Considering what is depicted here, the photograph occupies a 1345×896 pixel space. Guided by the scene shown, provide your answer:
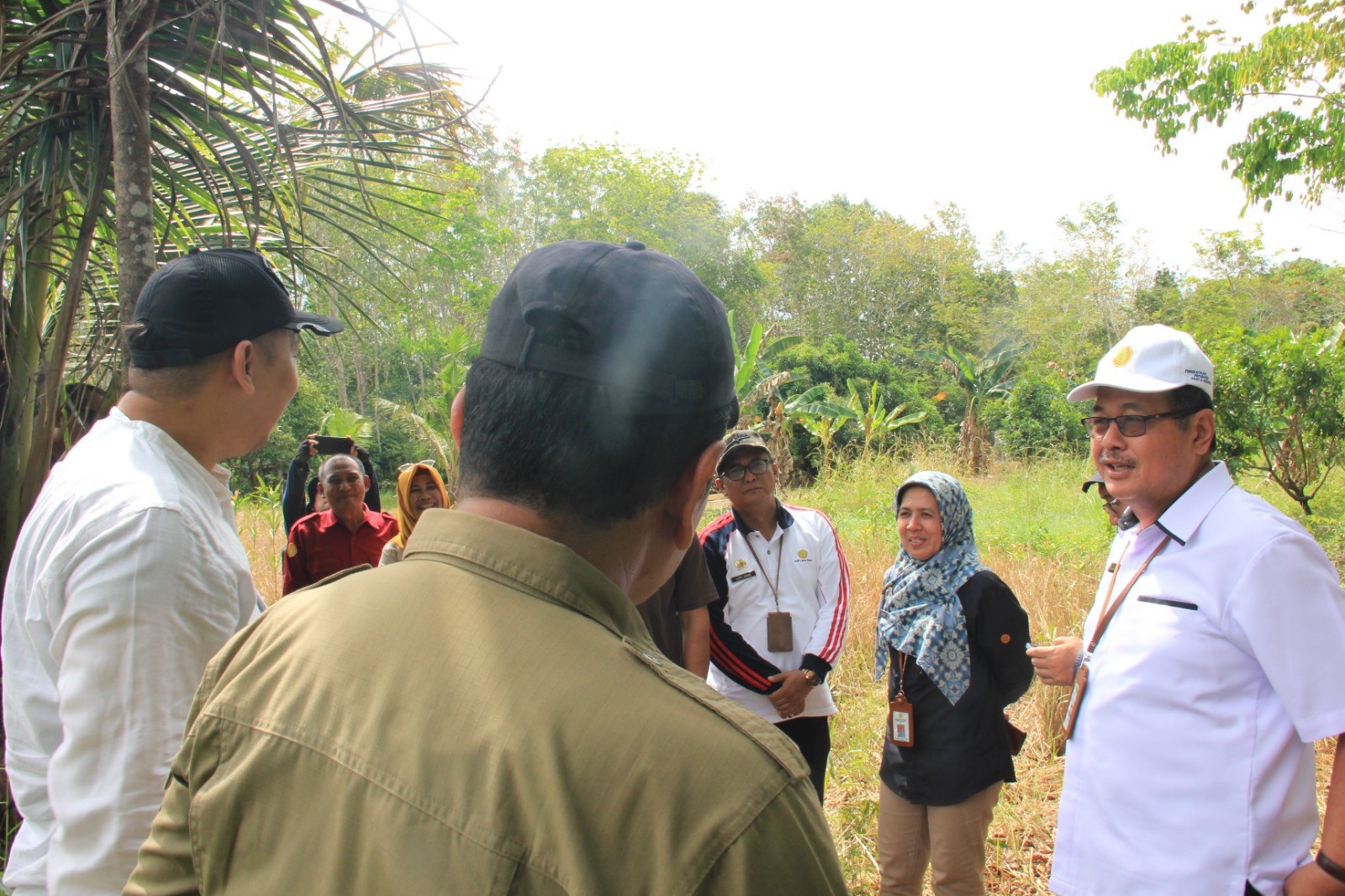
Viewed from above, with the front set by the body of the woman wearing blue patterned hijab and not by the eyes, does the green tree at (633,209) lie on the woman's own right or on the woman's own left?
on the woman's own right

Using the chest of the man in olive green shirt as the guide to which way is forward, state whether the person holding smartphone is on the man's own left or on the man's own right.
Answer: on the man's own left

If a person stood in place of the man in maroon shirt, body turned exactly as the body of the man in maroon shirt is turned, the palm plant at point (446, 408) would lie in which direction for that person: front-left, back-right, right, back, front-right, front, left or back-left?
back

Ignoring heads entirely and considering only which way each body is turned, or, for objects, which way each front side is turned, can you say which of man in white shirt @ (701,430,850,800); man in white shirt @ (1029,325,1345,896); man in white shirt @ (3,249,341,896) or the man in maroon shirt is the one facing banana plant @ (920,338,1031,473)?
man in white shirt @ (3,249,341,896)

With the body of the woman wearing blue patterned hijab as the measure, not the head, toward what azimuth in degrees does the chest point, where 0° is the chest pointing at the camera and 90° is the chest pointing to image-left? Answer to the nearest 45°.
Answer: approximately 45°

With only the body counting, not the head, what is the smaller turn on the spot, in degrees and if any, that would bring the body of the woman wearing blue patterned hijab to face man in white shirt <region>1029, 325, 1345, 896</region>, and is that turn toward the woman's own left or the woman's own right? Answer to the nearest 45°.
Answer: approximately 90° to the woman's own left

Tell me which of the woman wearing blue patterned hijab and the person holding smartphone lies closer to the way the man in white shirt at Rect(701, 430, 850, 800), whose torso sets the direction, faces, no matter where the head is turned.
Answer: the woman wearing blue patterned hijab

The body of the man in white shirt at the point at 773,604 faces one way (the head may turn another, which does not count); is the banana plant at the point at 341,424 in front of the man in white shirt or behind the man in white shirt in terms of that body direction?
behind

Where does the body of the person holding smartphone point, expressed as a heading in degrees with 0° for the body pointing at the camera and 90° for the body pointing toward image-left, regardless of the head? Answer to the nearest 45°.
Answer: approximately 0°
